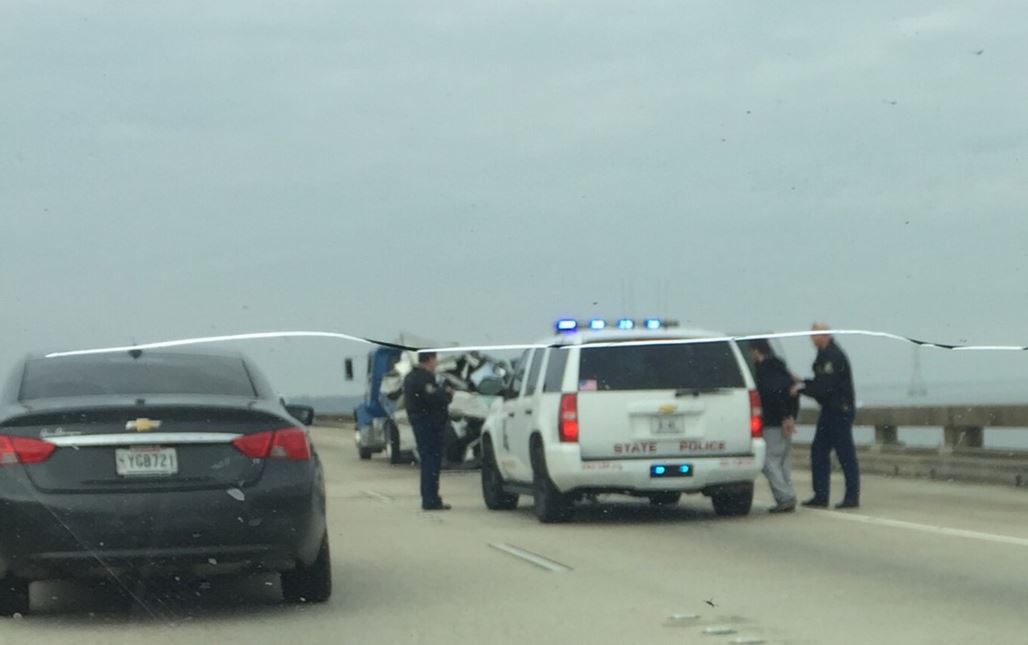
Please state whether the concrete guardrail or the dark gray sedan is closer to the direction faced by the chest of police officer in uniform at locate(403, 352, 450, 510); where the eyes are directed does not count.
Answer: the concrete guardrail

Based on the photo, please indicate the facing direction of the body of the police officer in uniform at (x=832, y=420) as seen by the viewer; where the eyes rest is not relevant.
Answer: to the viewer's left

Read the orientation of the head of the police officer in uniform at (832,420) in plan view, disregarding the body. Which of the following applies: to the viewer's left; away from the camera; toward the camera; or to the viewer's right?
to the viewer's left

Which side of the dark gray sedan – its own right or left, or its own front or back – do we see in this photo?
back

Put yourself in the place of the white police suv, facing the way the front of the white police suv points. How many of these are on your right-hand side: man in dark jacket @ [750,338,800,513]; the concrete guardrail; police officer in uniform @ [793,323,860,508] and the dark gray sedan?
3

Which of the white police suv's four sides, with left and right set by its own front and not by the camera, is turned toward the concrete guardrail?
right

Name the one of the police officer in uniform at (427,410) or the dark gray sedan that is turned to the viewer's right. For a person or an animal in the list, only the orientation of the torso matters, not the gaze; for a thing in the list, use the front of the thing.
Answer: the police officer in uniform

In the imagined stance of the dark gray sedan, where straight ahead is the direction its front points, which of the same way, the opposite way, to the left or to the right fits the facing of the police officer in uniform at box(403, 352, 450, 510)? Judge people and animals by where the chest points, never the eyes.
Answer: to the right

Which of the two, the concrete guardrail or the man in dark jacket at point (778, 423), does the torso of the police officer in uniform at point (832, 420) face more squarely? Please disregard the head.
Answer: the man in dark jacket

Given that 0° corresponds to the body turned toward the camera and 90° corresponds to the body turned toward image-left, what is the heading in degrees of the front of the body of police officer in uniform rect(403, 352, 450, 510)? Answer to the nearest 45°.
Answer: approximately 270°

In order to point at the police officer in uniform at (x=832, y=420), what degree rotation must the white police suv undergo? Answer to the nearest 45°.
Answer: approximately 90° to its right

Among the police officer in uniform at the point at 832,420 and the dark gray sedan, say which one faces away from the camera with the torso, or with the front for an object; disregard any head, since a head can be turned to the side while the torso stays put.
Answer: the dark gray sedan

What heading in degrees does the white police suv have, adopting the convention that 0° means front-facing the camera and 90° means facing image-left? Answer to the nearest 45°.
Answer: approximately 135°
